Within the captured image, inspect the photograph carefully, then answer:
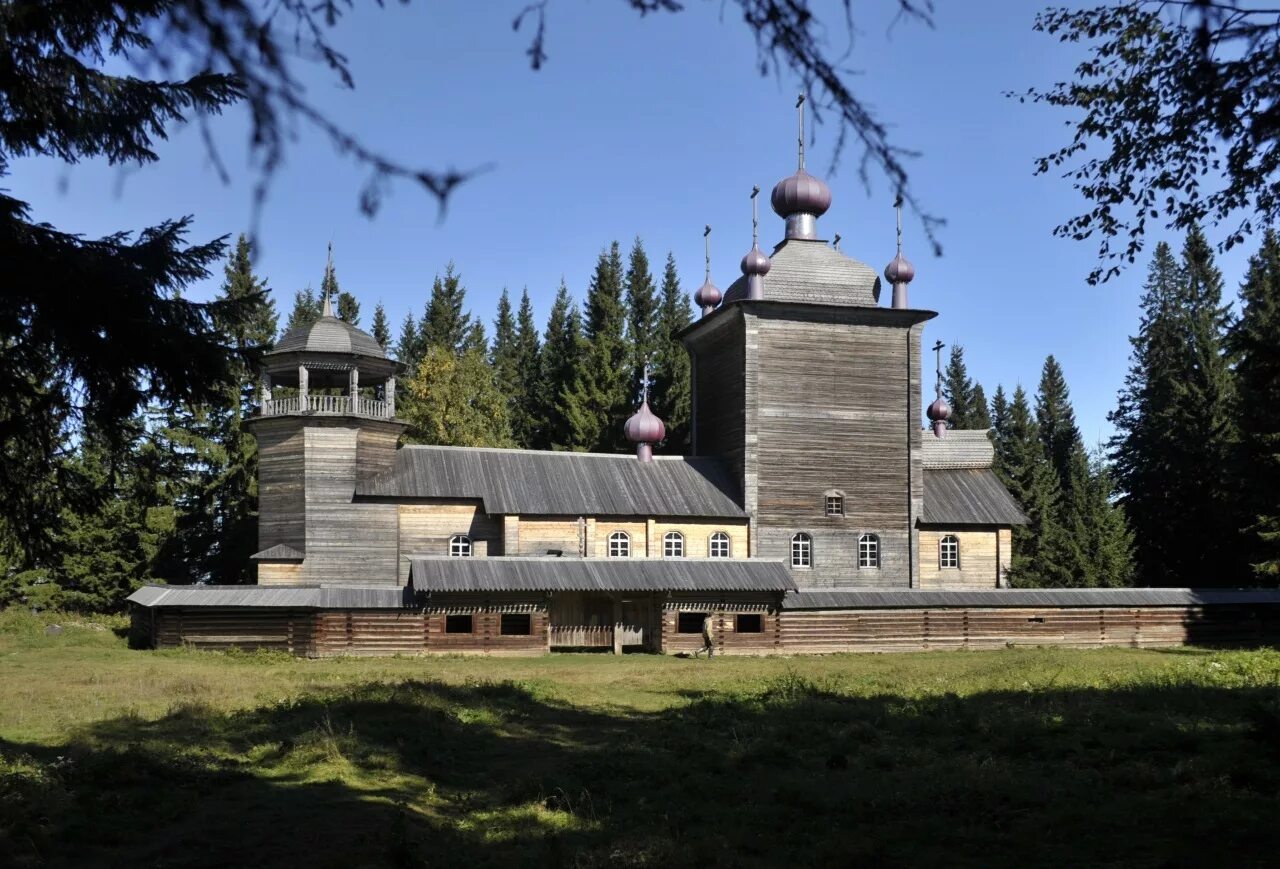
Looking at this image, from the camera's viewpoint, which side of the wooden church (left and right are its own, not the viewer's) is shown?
left

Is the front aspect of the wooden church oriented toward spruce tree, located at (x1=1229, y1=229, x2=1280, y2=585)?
no
